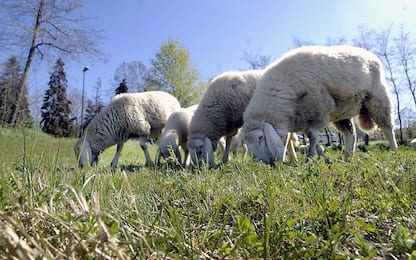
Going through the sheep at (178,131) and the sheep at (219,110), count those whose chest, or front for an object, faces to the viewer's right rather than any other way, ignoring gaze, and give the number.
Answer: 0

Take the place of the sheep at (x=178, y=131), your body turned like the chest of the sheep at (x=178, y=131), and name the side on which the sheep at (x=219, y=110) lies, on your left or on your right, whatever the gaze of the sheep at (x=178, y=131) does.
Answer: on your left

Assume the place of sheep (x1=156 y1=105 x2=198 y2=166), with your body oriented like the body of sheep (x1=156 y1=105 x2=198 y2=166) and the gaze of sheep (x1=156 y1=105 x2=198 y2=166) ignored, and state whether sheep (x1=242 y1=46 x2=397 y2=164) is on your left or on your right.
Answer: on your left

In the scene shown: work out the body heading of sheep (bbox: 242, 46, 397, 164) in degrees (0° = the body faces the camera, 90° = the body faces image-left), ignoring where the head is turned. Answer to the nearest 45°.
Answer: approximately 90°

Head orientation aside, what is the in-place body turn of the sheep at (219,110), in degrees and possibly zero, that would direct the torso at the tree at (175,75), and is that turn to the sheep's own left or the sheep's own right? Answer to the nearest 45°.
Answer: approximately 135° to the sheep's own right

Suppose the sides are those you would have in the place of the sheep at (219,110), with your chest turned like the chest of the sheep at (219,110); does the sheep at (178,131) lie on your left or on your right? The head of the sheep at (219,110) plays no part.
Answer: on your right

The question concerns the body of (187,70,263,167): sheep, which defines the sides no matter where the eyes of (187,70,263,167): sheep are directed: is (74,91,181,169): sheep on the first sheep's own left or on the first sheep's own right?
on the first sheep's own right

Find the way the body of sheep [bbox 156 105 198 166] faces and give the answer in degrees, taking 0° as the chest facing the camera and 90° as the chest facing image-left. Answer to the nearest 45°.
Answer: approximately 45°

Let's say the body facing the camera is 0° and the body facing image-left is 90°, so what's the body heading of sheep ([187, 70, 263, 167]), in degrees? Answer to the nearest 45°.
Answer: approximately 45°

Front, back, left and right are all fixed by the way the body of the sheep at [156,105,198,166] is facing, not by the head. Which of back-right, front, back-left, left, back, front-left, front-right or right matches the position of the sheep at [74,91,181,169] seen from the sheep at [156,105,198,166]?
right

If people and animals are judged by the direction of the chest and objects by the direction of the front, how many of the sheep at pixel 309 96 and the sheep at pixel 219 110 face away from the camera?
0
